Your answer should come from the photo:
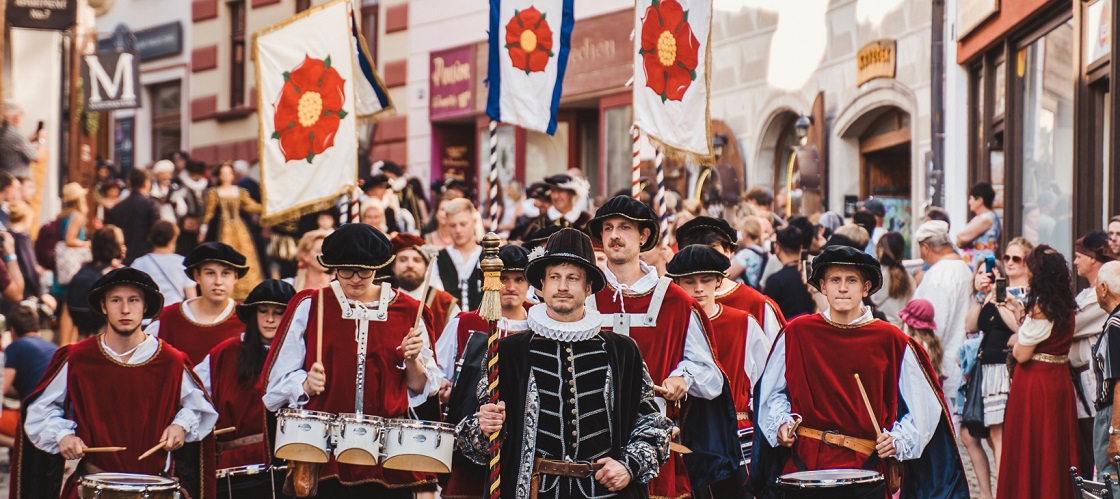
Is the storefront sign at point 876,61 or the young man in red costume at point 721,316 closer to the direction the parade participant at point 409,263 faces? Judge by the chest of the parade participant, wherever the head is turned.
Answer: the young man in red costume

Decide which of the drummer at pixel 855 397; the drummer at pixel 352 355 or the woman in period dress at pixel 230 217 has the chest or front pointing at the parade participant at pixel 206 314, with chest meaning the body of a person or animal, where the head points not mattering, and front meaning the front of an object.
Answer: the woman in period dress

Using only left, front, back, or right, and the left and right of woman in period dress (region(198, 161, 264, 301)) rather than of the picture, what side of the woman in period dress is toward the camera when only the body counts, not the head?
front

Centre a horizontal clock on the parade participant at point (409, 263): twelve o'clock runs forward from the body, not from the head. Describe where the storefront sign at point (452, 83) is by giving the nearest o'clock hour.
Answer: The storefront sign is roughly at 6 o'clock from the parade participant.

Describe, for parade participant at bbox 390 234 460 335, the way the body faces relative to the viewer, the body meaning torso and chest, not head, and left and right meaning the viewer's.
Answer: facing the viewer

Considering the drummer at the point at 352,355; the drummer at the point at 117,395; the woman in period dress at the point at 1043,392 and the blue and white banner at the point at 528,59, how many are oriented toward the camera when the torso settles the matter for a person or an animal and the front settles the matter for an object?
3

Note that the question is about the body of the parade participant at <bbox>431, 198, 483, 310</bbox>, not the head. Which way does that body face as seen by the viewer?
toward the camera

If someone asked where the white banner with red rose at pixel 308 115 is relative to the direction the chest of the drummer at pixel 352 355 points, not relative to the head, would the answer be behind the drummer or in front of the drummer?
behind
